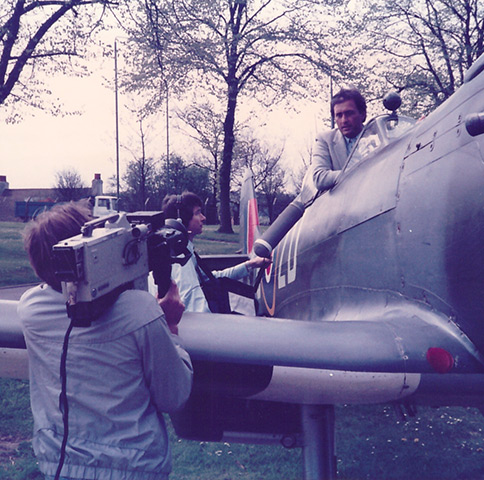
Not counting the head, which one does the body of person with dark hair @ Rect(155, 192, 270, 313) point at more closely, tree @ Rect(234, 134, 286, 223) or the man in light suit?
the man in light suit

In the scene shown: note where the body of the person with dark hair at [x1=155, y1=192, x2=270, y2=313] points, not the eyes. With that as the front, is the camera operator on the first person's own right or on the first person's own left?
on the first person's own right

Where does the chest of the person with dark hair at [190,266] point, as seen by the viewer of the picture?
to the viewer's right

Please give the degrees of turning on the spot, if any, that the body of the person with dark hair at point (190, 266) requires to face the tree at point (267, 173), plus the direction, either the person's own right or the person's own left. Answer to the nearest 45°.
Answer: approximately 90° to the person's own left

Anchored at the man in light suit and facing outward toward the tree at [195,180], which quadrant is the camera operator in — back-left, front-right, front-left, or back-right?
back-left

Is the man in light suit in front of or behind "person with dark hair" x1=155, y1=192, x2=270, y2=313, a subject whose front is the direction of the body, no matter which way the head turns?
in front

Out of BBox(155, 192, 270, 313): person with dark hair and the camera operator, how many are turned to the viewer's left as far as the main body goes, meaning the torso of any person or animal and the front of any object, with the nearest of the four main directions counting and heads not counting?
0

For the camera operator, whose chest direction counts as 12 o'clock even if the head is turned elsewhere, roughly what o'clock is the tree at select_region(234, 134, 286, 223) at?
The tree is roughly at 11 o'clock from the camera operator.

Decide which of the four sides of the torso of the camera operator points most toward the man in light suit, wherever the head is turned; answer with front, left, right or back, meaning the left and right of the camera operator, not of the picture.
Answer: front

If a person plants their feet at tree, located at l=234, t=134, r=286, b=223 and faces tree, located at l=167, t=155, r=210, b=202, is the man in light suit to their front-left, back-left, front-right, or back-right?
back-left

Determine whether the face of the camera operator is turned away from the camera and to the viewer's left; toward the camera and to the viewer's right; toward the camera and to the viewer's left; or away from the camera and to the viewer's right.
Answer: away from the camera and to the viewer's right

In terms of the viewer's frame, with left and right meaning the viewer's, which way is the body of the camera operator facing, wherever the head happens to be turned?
facing away from the viewer and to the right of the viewer

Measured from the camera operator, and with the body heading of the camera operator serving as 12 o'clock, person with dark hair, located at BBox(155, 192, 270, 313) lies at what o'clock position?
The person with dark hair is roughly at 11 o'clock from the camera operator.

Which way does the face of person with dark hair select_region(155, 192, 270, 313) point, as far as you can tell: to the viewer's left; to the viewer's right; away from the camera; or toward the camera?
to the viewer's right
